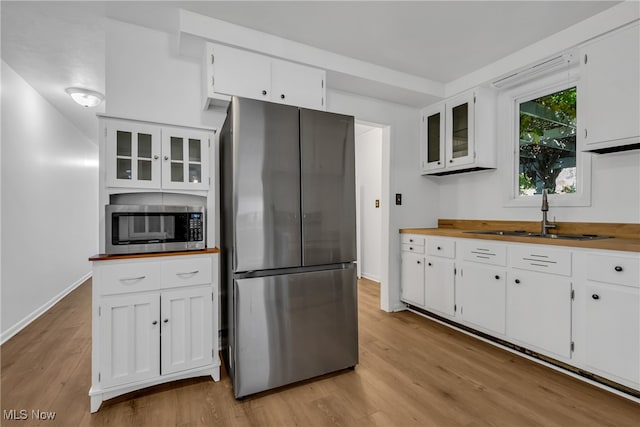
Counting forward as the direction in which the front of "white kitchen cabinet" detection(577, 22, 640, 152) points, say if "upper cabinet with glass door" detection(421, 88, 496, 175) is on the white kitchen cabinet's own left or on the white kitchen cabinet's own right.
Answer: on the white kitchen cabinet's own right

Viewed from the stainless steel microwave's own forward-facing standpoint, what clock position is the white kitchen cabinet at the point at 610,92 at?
The white kitchen cabinet is roughly at 10 o'clock from the stainless steel microwave.

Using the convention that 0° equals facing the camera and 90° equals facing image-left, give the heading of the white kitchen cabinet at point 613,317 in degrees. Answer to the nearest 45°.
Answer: approximately 45°

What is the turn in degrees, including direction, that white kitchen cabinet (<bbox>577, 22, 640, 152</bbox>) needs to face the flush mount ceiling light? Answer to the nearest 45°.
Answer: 0° — it already faces it

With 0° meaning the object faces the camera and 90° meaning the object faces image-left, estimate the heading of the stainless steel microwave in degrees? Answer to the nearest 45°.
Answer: approximately 0°

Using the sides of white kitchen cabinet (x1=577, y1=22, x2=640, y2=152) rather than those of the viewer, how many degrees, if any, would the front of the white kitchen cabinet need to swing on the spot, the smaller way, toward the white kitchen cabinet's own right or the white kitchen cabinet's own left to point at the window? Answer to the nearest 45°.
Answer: approximately 90° to the white kitchen cabinet's own right
